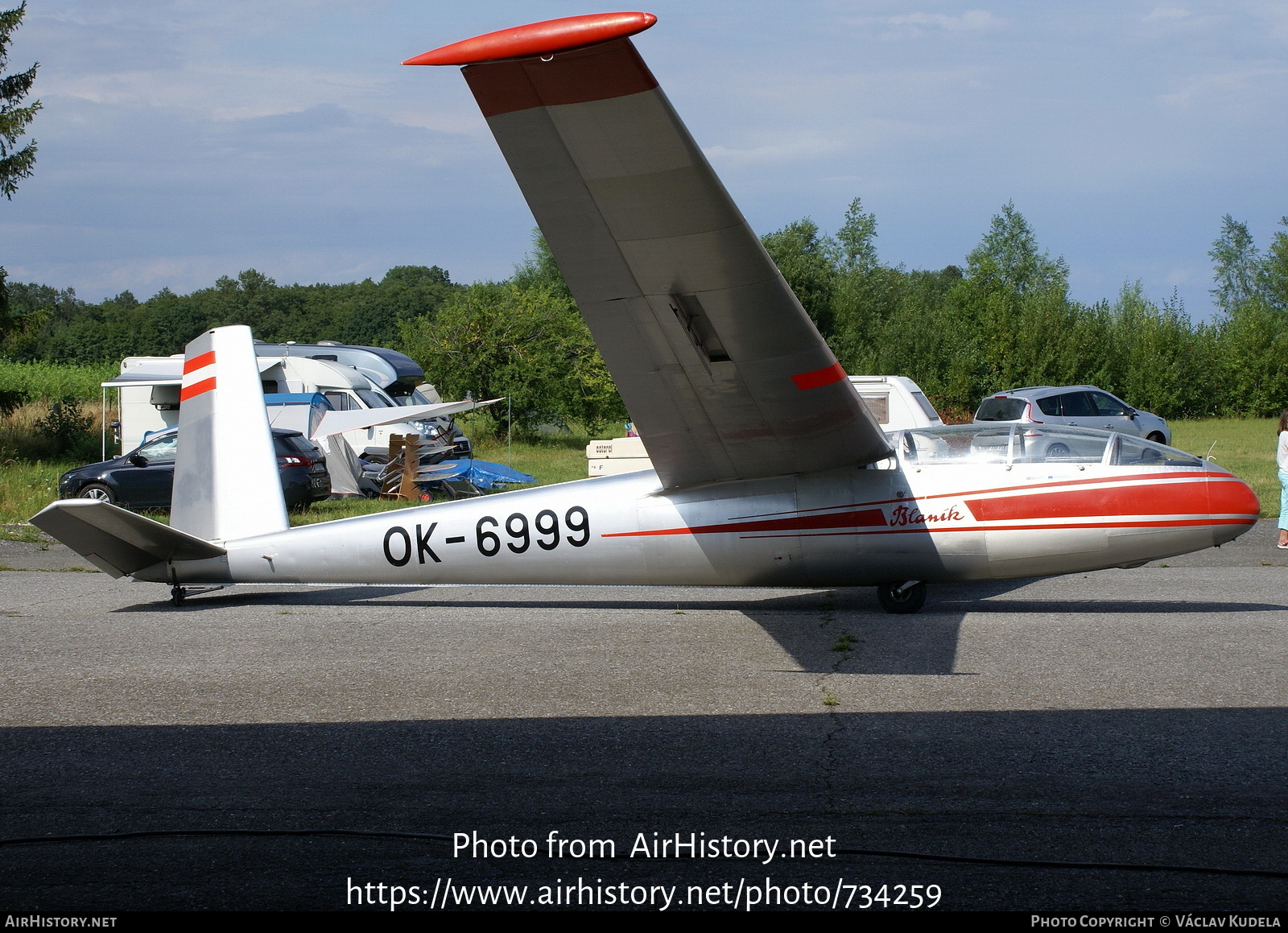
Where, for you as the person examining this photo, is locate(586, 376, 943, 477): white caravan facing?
facing to the right of the viewer

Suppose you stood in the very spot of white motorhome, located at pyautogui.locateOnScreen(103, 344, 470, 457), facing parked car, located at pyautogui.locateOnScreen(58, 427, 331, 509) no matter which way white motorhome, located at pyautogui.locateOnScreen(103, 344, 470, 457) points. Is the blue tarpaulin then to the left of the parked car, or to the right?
left

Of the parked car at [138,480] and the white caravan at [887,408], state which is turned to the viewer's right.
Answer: the white caravan

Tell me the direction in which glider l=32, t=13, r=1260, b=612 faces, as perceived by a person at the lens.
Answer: facing to the right of the viewer

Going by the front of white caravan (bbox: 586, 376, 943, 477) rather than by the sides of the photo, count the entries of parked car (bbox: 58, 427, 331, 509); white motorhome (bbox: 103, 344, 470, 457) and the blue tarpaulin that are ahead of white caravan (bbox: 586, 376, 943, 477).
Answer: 0

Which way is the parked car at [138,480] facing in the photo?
to the viewer's left

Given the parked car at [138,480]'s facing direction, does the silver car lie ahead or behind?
behind

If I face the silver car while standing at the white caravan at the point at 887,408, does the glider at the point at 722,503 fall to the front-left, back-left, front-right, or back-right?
back-right

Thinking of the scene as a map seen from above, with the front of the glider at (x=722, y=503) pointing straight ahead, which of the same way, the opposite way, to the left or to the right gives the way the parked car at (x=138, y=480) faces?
the opposite way

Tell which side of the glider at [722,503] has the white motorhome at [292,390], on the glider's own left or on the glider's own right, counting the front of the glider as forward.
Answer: on the glider's own left
